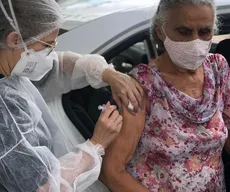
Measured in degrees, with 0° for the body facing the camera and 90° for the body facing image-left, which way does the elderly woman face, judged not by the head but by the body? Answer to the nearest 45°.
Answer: approximately 315°
